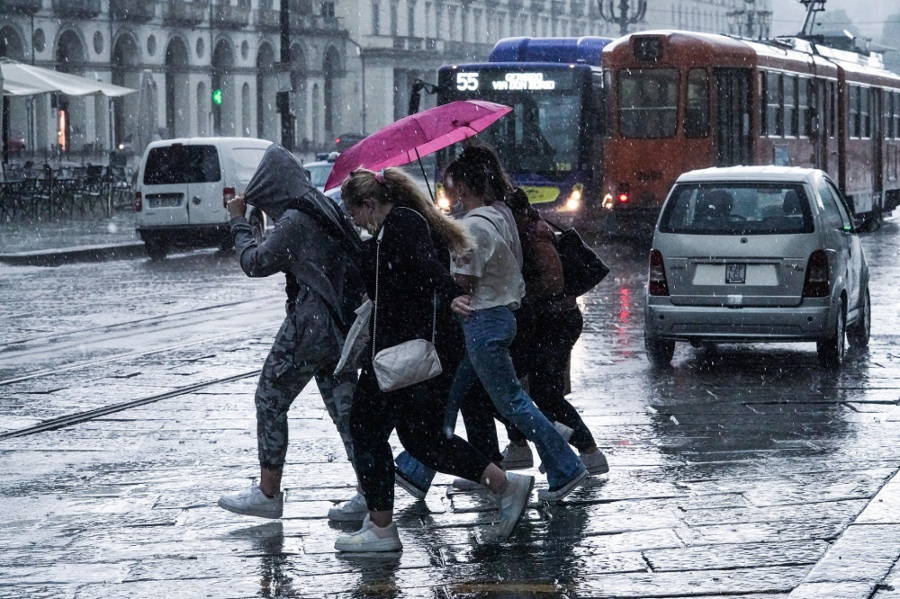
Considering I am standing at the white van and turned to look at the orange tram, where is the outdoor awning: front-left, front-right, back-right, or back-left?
back-left

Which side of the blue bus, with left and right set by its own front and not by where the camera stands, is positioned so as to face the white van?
right

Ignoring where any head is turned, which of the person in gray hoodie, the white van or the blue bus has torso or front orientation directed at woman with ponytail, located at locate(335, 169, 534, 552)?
the blue bus

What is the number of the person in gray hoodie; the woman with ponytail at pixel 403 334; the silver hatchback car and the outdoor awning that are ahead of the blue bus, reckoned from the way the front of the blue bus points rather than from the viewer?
3

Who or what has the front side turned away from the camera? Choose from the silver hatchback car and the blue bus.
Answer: the silver hatchback car

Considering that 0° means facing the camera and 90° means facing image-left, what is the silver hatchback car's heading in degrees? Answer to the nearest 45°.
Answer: approximately 180°

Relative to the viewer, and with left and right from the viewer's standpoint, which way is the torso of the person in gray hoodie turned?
facing to the left of the viewer

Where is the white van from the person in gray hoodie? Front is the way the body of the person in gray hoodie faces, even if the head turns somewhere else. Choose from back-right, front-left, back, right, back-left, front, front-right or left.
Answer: right

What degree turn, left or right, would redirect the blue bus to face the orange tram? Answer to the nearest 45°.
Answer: approximately 90° to its left

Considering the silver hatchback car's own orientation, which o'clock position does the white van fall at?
The white van is roughly at 11 o'clock from the silver hatchback car.
